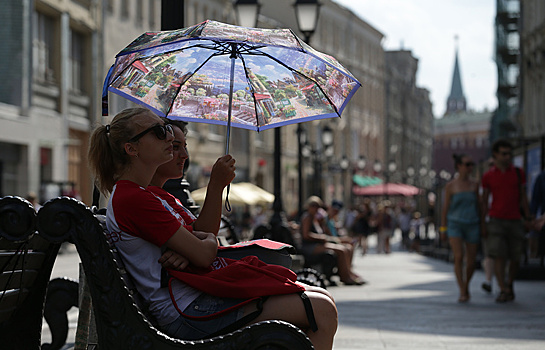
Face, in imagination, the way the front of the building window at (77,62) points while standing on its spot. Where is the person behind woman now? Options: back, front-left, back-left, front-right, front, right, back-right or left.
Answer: front-right

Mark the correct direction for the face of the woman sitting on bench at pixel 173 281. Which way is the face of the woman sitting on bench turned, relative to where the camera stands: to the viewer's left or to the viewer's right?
to the viewer's right

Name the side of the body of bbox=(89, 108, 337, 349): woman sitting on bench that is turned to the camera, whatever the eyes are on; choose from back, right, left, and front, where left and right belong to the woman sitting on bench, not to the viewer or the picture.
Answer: right

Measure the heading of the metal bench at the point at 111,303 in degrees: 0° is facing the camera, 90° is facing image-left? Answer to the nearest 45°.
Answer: approximately 270°

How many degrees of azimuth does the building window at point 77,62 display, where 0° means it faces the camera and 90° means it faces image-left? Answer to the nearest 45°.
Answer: approximately 315°

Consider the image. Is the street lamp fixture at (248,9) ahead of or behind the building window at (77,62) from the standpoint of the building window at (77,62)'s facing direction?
ahead

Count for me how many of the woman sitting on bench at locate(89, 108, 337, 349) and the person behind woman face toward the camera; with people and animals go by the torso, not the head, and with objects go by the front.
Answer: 0

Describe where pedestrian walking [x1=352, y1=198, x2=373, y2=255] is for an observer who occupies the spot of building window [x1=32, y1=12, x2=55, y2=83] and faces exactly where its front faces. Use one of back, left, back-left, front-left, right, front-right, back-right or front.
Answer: front-left

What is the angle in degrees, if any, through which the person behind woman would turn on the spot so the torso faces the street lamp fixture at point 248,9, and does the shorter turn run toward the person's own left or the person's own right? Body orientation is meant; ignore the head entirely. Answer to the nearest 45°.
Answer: approximately 90° to the person's own left

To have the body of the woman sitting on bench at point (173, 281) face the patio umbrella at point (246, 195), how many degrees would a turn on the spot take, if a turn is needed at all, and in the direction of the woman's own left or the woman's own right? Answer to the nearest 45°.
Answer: approximately 90° to the woman's own left

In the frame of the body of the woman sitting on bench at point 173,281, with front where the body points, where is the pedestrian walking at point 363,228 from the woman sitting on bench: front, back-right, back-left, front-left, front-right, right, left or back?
left

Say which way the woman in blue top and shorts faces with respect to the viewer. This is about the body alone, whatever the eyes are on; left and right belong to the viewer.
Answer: facing the viewer

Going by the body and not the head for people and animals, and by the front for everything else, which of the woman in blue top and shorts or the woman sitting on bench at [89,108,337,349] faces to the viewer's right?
the woman sitting on bench

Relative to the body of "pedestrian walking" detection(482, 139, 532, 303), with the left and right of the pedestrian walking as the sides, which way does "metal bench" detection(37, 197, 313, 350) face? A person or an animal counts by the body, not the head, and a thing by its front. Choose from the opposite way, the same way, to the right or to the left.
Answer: to the left

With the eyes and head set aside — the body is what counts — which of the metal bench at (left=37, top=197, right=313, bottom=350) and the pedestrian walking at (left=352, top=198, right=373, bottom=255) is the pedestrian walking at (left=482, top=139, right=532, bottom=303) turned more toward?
the metal bench
